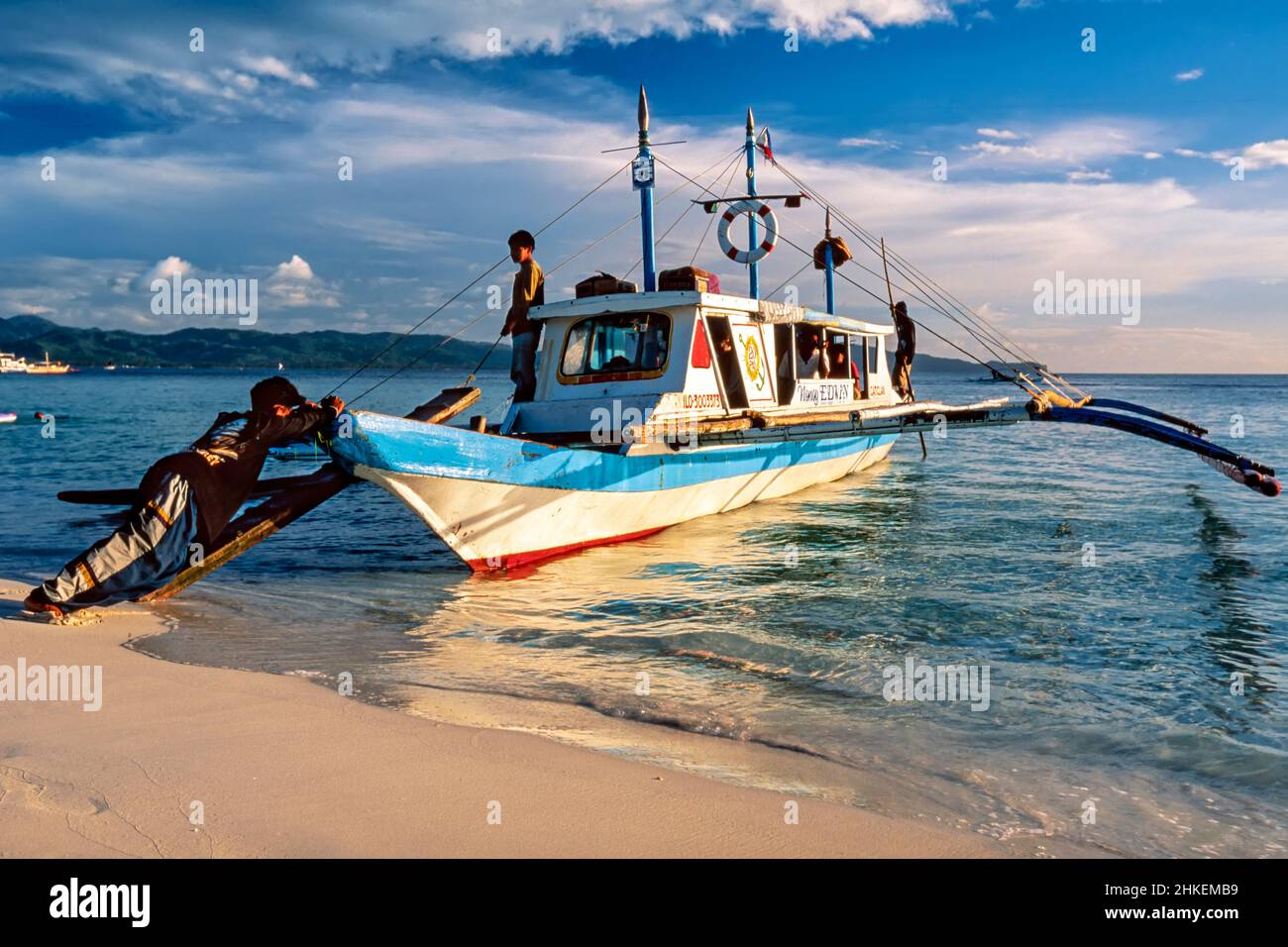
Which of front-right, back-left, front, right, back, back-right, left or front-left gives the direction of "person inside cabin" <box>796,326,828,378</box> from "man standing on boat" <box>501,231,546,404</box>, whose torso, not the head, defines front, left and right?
back-right

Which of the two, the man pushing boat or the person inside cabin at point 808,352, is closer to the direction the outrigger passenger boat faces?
the man pushing boat

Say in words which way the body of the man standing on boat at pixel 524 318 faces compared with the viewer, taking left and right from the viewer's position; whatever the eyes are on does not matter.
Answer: facing to the left of the viewer
